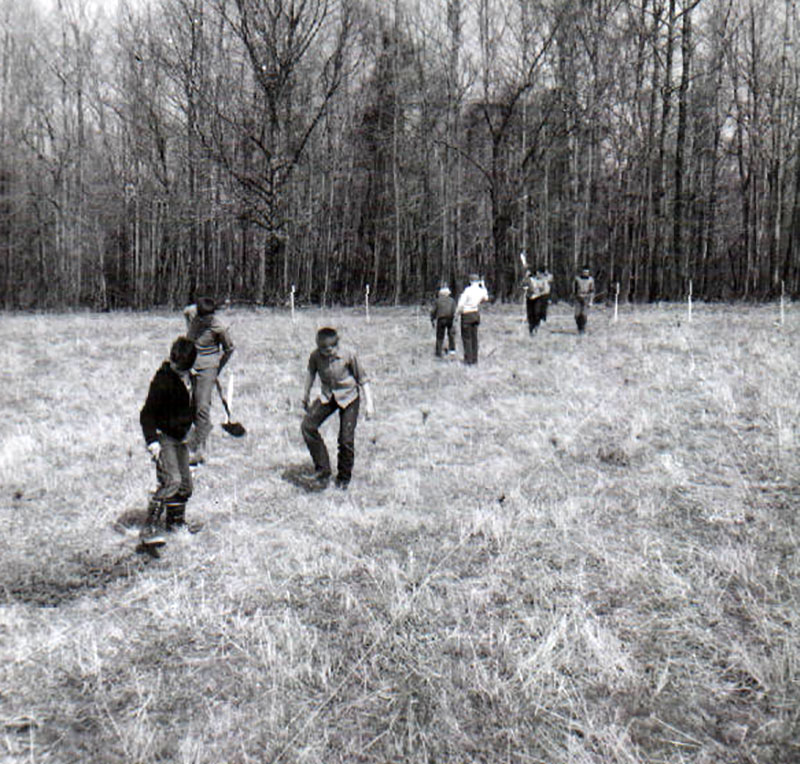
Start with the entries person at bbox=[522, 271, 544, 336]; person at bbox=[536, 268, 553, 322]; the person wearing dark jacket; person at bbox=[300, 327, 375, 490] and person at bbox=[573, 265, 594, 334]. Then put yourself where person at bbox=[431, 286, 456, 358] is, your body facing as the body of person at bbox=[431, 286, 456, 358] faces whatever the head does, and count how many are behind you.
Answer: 2

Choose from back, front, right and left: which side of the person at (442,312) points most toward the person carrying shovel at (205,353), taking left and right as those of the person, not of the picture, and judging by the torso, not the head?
back

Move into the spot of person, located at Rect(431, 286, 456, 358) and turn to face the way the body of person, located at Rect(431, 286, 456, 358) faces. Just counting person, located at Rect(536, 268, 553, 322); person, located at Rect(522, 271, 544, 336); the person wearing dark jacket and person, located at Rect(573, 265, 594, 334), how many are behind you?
1

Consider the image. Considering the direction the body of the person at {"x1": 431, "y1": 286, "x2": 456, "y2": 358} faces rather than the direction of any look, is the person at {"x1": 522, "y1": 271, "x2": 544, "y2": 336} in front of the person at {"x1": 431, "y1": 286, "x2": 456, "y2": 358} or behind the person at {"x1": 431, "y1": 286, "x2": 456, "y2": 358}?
in front

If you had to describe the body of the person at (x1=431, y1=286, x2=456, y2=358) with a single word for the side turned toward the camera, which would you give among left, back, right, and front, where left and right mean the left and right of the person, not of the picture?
back
